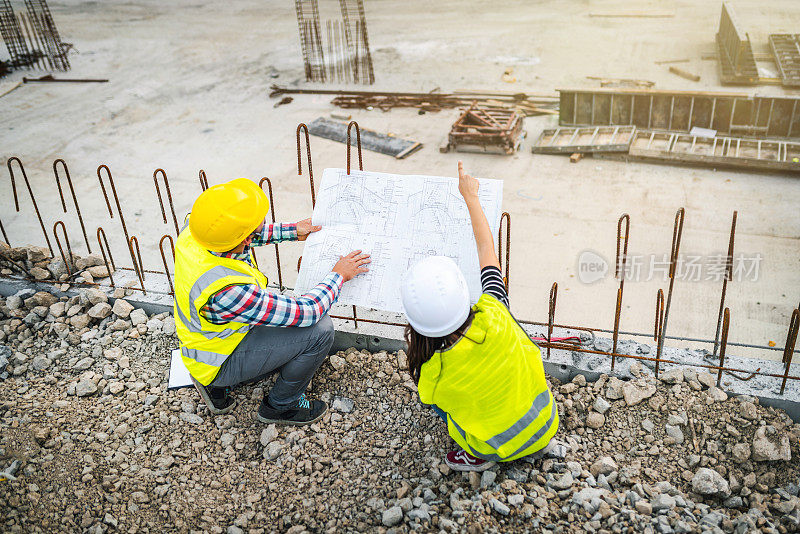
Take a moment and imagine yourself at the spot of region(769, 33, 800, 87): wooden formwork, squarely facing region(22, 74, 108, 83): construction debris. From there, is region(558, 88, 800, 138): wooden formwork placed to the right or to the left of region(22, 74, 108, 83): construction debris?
left

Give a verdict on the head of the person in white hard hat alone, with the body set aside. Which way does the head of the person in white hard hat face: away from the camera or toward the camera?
away from the camera

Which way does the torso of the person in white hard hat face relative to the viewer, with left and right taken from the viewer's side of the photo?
facing away from the viewer and to the left of the viewer

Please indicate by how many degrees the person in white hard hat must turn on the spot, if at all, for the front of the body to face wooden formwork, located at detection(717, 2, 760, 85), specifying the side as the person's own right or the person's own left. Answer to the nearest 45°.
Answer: approximately 90° to the person's own right

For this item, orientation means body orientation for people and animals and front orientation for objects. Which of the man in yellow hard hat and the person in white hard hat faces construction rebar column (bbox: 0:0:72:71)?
the person in white hard hat

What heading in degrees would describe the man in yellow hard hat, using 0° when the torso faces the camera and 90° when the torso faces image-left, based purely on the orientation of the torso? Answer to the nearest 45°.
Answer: approximately 270°

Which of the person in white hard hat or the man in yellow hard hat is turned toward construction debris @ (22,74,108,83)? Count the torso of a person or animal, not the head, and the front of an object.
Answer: the person in white hard hat

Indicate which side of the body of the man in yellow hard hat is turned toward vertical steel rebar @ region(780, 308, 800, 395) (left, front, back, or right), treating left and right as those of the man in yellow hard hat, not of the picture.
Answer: front

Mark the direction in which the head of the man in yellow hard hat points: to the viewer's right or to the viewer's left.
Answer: to the viewer's right

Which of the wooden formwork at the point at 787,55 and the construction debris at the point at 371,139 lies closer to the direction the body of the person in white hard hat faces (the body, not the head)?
the construction debris

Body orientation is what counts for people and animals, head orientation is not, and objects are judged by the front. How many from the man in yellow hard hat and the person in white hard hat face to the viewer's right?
1

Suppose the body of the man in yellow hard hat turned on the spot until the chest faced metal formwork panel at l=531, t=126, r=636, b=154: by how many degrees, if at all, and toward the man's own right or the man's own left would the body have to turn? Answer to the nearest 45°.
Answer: approximately 45° to the man's own left

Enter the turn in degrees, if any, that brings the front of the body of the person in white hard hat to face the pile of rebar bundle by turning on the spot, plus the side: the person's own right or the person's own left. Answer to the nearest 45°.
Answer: approximately 45° to the person's own right

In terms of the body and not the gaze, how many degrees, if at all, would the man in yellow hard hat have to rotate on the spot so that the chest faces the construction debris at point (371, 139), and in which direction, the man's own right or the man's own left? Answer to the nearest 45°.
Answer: approximately 90° to the man's own left

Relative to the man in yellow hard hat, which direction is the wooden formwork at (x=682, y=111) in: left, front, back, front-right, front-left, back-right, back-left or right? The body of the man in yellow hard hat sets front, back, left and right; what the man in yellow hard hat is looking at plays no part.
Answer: front-left

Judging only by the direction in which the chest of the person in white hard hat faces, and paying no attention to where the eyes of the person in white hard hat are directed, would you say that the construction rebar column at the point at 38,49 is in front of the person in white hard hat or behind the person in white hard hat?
in front

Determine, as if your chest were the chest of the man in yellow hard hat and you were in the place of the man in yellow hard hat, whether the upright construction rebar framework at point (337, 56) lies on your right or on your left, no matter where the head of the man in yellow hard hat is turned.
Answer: on your left

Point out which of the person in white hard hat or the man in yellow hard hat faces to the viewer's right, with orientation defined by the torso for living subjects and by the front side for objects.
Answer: the man in yellow hard hat
